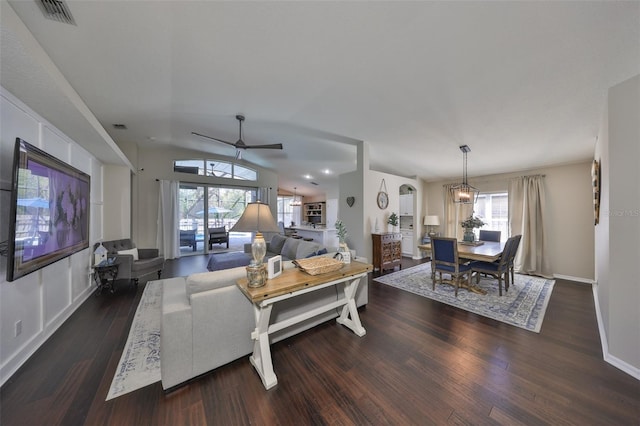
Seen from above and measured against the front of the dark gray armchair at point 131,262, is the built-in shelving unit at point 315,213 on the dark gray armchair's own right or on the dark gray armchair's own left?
on the dark gray armchair's own left

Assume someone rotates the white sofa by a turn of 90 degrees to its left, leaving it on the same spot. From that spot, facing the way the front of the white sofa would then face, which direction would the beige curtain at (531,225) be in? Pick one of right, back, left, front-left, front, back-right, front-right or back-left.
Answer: back-left

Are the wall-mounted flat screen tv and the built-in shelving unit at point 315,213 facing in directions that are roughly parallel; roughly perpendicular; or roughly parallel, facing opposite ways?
roughly perpendicular

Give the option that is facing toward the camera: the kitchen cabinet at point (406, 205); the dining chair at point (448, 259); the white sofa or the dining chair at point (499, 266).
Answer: the kitchen cabinet

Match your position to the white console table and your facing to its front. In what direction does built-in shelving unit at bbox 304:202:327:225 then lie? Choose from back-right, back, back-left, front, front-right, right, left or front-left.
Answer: back-left

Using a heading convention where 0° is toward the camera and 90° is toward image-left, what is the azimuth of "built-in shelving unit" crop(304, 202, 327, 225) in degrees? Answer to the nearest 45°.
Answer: approximately 0°

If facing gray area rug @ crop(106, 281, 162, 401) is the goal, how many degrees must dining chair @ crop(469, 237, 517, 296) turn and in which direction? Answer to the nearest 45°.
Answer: approximately 90° to its left

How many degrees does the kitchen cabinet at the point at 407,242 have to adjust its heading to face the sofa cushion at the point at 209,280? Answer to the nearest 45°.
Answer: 0° — it already faces it

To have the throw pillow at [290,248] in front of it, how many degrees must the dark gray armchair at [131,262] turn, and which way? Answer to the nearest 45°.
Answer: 0° — it already faces it

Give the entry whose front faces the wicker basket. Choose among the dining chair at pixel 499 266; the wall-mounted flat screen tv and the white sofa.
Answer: the wall-mounted flat screen tv

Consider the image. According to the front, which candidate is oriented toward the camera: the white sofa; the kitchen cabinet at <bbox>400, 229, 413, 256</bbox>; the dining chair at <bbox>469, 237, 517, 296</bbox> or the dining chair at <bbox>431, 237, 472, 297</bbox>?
the kitchen cabinet

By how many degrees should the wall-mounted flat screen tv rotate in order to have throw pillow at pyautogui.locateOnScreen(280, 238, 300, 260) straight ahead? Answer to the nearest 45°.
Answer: approximately 45° to its left
